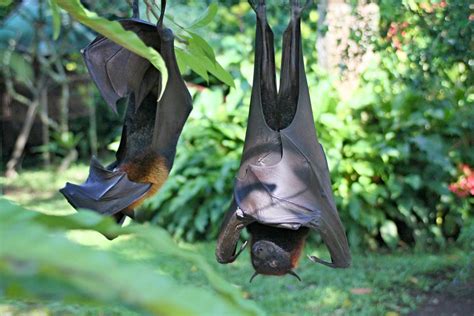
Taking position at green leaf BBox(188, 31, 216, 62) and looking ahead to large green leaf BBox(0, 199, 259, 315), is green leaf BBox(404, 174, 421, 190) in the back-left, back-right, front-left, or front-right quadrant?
back-left

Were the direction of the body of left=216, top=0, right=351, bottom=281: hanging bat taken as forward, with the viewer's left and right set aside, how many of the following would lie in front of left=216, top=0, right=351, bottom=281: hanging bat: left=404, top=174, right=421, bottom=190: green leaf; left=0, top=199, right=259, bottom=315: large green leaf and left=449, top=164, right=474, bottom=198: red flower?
1

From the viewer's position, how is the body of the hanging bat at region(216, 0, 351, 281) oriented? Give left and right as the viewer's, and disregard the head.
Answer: facing the viewer

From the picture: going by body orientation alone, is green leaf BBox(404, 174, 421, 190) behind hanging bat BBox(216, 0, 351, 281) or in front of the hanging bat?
behind

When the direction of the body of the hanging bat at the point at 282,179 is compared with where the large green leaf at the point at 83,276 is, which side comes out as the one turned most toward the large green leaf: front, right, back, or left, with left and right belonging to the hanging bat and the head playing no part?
front
